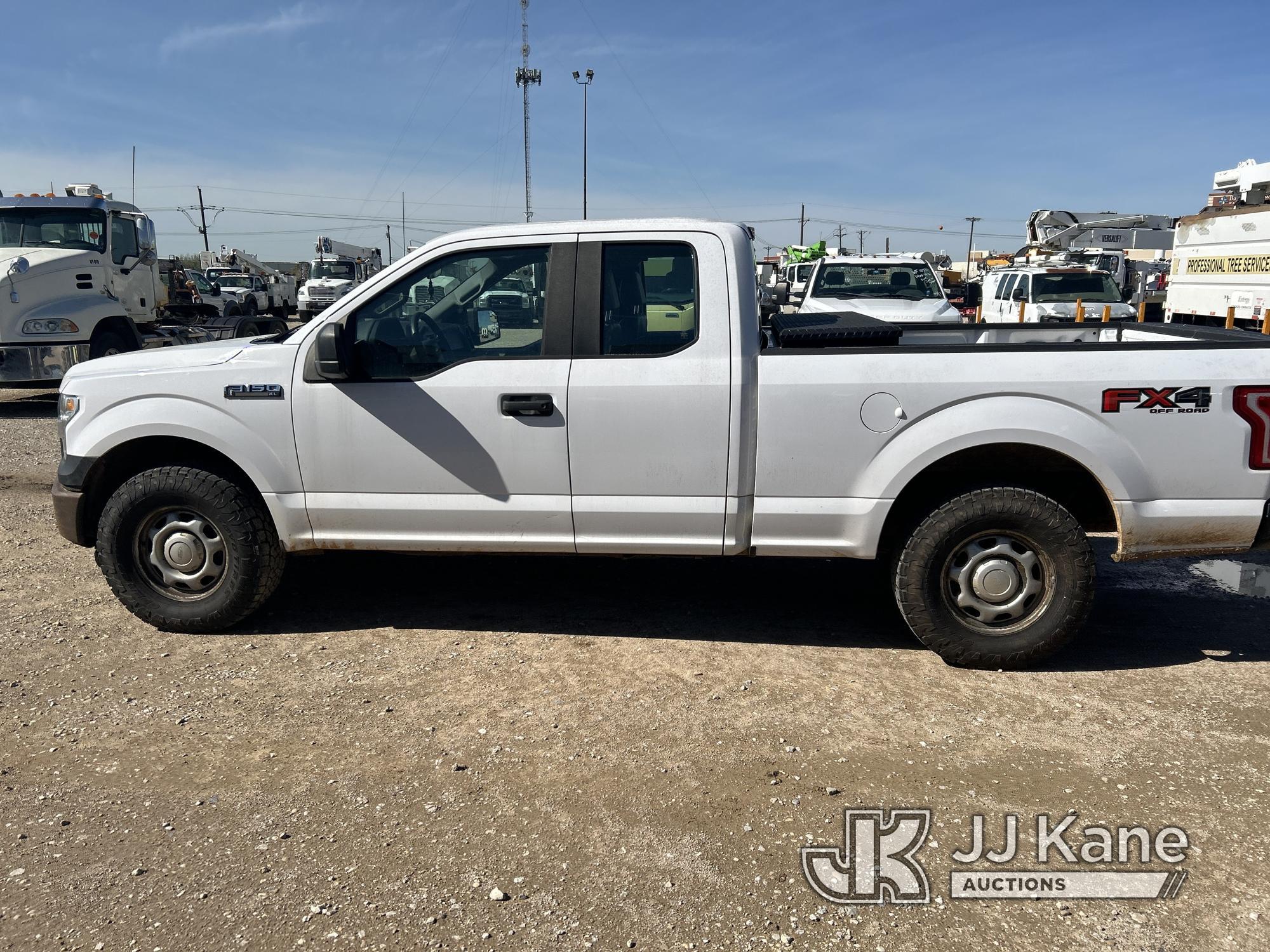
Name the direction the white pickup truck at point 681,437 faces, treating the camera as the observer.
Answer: facing to the left of the viewer

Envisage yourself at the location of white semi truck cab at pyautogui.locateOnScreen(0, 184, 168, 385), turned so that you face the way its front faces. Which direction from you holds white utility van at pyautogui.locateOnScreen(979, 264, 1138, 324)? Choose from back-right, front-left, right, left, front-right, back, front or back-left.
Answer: back-left

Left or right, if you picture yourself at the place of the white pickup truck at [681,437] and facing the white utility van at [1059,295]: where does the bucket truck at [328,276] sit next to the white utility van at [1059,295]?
left

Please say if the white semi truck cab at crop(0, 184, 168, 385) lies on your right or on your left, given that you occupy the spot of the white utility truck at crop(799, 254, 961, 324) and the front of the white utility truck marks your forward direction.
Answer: on your right

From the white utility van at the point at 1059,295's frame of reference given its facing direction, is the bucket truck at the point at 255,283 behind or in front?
behind

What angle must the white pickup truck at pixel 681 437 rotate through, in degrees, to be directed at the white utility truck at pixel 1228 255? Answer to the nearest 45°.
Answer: approximately 135° to its right

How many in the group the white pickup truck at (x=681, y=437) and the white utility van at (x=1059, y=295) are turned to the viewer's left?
1

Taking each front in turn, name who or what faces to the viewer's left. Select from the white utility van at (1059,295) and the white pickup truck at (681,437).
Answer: the white pickup truck

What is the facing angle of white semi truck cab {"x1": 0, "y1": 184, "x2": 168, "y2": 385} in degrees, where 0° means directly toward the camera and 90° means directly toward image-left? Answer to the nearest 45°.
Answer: approximately 45°

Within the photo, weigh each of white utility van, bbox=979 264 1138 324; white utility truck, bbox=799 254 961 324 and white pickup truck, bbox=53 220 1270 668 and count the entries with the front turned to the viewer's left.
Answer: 1

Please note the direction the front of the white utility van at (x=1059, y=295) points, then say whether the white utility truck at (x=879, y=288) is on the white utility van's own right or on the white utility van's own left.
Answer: on the white utility van's own right

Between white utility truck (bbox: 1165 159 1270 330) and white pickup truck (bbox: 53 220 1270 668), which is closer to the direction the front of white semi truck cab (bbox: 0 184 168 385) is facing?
the white pickup truck

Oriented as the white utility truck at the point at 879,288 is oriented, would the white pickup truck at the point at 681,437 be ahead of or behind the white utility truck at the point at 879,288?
ahead

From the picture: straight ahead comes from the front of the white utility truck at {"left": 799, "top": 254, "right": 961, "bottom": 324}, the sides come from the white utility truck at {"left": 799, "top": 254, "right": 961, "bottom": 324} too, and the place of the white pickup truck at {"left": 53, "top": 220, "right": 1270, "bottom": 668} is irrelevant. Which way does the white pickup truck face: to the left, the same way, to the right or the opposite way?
to the right

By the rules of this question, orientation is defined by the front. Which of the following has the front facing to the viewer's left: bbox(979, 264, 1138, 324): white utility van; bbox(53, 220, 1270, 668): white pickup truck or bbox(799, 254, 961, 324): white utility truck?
the white pickup truck

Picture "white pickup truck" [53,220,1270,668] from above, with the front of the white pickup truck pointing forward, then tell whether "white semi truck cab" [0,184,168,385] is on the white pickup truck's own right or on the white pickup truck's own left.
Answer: on the white pickup truck's own right

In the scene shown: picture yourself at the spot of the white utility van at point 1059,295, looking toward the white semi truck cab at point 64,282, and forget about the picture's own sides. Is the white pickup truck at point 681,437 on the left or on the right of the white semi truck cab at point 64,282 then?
left

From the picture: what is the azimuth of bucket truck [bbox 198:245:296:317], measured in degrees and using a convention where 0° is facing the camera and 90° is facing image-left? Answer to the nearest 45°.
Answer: approximately 45°
